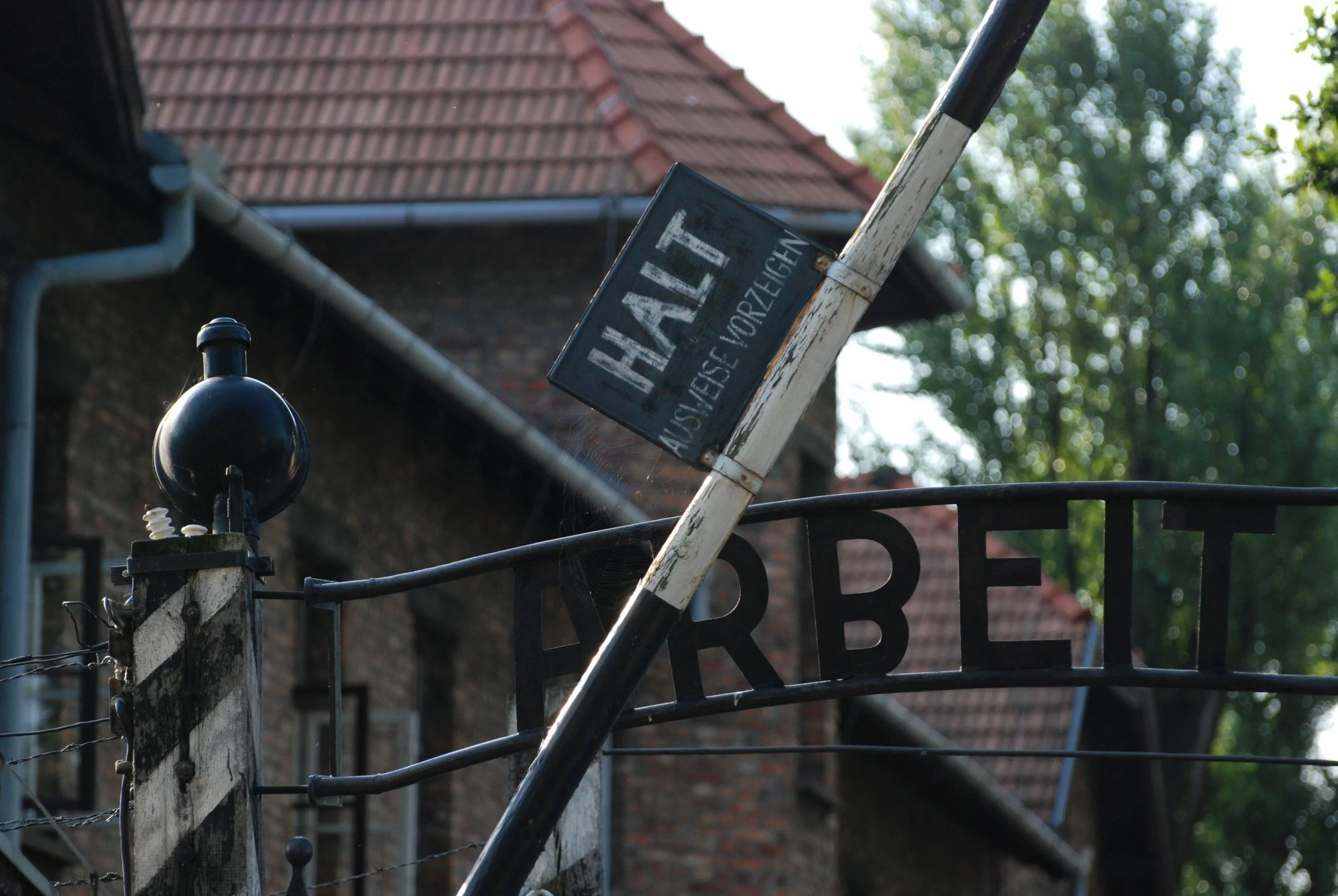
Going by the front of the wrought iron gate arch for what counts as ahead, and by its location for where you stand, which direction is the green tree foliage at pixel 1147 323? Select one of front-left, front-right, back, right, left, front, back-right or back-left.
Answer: back

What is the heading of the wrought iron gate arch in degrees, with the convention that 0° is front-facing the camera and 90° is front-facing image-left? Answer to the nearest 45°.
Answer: approximately 0°

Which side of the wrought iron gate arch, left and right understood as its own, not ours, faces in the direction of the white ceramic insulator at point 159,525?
right

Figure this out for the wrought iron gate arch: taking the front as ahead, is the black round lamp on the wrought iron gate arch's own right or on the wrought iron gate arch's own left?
on the wrought iron gate arch's own right

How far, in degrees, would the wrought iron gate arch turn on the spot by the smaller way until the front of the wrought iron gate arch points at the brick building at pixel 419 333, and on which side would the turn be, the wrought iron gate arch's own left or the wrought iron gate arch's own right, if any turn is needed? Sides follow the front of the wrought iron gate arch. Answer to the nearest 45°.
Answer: approximately 180°
